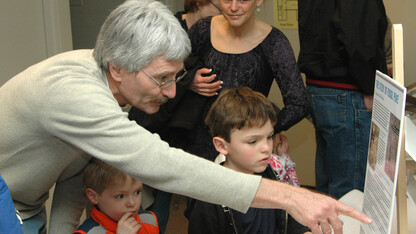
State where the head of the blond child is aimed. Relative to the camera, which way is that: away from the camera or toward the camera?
toward the camera

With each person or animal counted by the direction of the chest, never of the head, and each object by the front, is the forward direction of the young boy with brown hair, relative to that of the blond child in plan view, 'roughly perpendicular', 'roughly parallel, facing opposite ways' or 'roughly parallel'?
roughly parallel

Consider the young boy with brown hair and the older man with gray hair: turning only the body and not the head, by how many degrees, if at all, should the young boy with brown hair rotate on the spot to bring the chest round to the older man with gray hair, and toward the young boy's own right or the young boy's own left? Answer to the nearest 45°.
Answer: approximately 90° to the young boy's own right

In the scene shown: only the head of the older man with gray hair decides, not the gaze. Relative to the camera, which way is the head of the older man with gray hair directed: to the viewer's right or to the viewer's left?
to the viewer's right

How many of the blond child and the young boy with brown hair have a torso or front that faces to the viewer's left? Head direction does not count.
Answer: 0

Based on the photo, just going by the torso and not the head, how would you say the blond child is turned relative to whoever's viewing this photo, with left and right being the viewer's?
facing the viewer and to the right of the viewer
